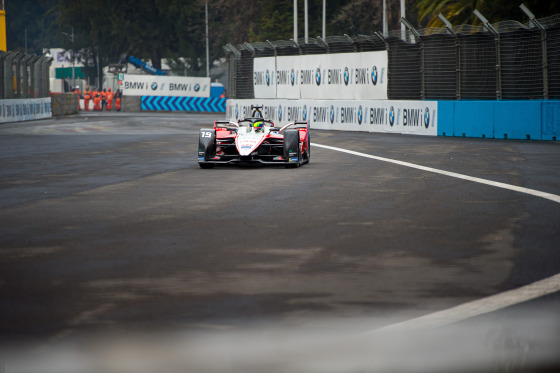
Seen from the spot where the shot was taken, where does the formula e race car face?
facing the viewer

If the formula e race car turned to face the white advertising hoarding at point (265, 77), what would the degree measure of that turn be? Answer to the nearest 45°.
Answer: approximately 180°

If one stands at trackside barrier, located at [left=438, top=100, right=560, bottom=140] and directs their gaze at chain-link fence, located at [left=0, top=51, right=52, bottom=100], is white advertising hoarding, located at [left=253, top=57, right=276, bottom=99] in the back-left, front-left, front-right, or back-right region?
front-right

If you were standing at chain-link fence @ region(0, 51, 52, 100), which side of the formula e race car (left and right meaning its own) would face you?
back

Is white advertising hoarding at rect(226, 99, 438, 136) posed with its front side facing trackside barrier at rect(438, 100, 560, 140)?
no

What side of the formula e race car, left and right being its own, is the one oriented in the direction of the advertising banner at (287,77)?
back

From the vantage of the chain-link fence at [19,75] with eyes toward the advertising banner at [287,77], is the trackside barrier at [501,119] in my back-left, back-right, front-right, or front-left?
front-right

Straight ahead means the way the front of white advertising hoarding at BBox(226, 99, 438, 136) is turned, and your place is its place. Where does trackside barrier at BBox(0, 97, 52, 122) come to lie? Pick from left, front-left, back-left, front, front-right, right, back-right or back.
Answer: right

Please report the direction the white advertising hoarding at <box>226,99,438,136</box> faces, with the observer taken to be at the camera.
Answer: facing the viewer and to the left of the viewer

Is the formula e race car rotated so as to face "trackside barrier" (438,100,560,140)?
no

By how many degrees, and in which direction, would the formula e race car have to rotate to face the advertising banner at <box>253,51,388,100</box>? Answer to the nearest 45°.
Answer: approximately 180°

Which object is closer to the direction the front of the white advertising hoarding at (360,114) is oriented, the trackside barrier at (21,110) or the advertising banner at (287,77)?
the trackside barrier

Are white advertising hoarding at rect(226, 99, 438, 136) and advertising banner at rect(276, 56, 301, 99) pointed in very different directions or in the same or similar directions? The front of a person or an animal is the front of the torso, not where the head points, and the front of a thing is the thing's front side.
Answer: same or similar directions

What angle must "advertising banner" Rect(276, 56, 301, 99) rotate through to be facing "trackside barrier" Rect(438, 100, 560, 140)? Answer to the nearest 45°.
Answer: approximately 45° to its left
